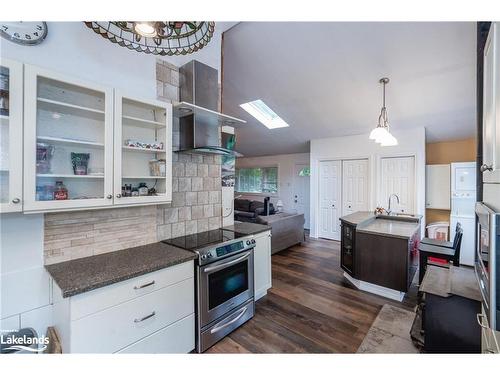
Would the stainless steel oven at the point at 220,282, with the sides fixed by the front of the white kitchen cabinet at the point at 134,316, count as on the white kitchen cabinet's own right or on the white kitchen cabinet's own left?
on the white kitchen cabinet's own left

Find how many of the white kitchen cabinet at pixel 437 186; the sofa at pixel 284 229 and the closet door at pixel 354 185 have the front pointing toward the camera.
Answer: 2

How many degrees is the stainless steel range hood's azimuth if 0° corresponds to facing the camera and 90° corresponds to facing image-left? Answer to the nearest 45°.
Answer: approximately 315°

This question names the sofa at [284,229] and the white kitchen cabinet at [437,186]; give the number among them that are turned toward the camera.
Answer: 1

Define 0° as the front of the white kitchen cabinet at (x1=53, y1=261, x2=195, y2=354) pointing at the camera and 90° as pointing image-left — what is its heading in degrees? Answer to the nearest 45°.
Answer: approximately 315°
